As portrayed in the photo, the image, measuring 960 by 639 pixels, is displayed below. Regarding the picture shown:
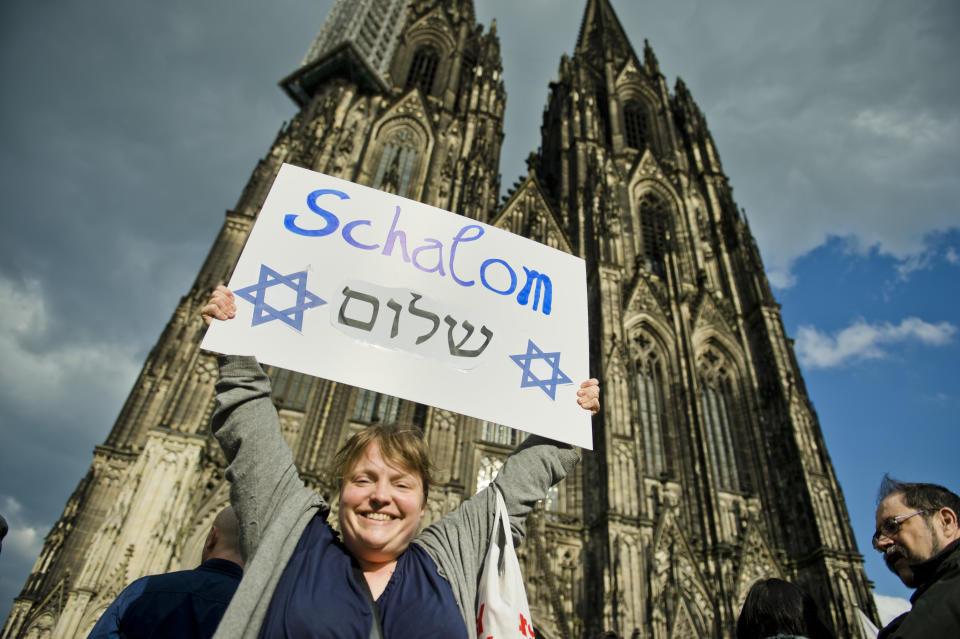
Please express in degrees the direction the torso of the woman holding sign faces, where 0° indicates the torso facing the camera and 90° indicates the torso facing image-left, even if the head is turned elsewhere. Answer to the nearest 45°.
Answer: approximately 0°

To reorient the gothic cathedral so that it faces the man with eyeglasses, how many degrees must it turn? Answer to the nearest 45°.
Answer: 0° — it already faces them

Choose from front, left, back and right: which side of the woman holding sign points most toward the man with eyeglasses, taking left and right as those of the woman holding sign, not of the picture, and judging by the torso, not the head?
left

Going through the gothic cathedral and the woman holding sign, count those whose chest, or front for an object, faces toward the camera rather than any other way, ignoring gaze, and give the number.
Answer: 2

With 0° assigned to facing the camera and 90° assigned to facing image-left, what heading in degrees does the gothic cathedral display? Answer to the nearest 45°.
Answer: approximately 0°
